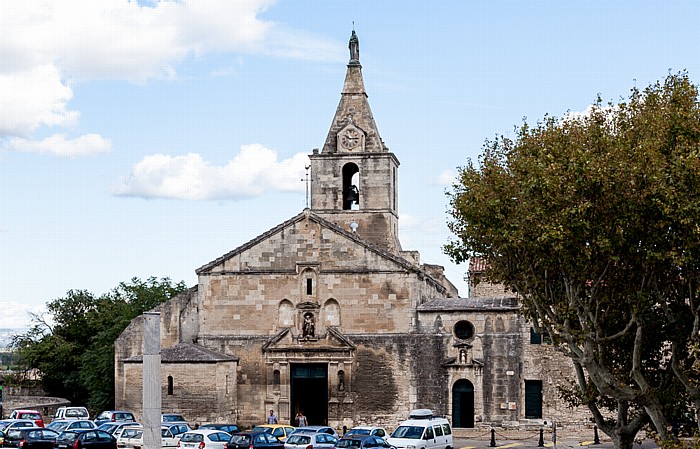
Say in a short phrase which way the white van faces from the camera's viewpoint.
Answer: facing the viewer and to the left of the viewer

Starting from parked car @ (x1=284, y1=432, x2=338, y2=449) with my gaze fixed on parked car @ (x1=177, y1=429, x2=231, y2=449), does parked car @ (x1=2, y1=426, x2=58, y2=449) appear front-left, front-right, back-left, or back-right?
front-right

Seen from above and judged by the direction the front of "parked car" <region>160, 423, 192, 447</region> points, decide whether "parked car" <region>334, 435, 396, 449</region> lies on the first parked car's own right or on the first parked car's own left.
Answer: on the first parked car's own left

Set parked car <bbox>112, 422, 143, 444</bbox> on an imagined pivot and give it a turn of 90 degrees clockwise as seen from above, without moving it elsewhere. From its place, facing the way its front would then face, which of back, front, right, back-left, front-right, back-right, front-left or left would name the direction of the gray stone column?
back-left

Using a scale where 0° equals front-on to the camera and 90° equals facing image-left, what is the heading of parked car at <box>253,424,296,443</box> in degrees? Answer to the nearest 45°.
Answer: approximately 45°

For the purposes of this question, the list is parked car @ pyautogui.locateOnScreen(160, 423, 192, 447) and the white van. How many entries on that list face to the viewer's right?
0

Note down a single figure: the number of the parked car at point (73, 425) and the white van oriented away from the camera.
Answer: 0
